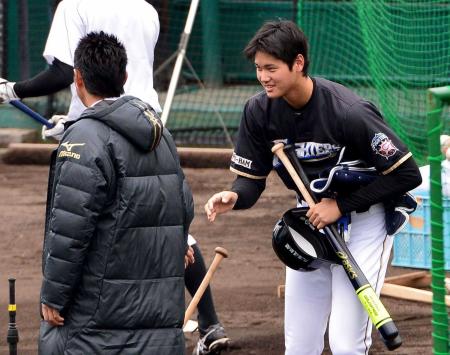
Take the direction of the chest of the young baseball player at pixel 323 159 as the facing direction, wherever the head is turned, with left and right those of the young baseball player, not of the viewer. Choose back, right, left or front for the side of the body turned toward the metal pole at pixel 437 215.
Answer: left

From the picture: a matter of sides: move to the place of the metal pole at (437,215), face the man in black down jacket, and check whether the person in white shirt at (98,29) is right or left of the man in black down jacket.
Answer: right

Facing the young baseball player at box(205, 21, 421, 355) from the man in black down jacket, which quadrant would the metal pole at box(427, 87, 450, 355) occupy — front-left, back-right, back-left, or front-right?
front-right

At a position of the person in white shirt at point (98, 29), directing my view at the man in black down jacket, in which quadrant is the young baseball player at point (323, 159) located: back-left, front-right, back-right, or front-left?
front-left

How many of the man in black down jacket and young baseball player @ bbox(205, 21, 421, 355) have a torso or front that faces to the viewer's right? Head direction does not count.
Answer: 0

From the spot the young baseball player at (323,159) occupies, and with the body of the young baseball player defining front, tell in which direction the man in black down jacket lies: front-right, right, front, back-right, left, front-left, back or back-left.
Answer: front

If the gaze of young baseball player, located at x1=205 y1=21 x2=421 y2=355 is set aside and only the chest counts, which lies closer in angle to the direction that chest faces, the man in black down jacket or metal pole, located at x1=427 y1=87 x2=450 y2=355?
the man in black down jacket

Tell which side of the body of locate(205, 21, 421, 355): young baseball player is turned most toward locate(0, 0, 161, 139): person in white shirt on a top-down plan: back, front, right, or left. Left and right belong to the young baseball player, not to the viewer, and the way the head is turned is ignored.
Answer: right

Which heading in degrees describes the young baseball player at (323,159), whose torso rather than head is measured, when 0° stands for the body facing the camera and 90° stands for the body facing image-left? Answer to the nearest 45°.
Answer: approximately 45°
